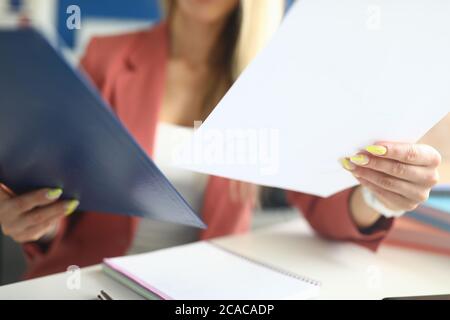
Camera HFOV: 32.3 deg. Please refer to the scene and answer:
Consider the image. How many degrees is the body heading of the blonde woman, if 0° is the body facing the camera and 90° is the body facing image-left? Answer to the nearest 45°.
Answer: approximately 0°
